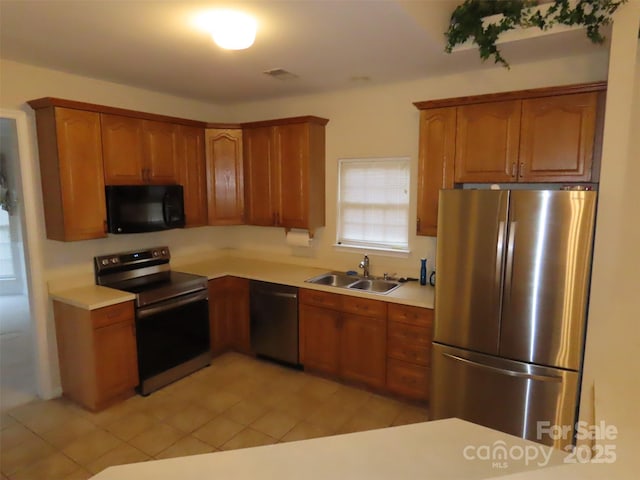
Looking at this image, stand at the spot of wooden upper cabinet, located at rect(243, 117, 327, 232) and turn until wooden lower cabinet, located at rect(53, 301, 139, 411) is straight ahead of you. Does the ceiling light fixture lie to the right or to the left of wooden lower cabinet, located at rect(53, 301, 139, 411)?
left

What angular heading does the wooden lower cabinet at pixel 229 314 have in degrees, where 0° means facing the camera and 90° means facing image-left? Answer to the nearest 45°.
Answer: approximately 0°

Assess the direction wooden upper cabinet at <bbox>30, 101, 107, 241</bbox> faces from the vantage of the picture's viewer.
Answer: facing the viewer and to the right of the viewer

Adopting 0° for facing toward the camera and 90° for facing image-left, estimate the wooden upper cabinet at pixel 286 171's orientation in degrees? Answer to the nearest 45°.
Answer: approximately 45°

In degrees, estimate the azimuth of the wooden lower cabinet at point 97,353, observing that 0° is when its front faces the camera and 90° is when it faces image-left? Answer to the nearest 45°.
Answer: approximately 315°

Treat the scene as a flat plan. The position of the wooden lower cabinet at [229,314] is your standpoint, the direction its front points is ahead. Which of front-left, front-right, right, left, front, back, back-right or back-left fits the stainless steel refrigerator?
front-left

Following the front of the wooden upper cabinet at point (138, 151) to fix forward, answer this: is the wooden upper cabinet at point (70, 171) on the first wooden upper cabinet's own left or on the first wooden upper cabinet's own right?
on the first wooden upper cabinet's own right

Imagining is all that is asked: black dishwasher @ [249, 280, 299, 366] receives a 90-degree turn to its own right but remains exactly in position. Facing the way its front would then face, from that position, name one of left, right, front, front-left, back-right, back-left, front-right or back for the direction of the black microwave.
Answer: front-left

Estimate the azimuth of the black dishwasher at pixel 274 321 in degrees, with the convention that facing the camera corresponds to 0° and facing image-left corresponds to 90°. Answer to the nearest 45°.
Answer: approximately 45°
